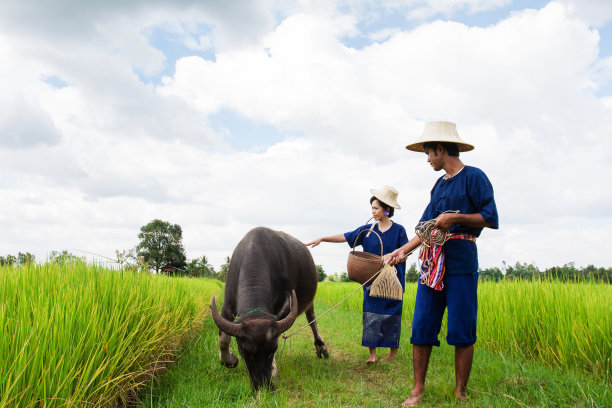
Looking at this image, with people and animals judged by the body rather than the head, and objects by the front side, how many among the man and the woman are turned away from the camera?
0

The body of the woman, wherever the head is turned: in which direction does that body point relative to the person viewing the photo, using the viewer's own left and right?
facing the viewer and to the left of the viewer

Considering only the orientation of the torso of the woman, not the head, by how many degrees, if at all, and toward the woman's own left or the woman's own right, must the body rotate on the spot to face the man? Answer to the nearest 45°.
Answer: approximately 45° to the woman's own left

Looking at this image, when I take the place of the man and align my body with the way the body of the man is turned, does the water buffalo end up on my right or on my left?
on my right

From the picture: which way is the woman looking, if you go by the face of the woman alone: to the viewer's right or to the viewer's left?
to the viewer's left

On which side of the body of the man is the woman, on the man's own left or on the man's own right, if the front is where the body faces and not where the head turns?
on the man's own right

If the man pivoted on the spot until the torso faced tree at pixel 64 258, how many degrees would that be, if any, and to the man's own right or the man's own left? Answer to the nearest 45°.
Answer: approximately 45° to the man's own right
